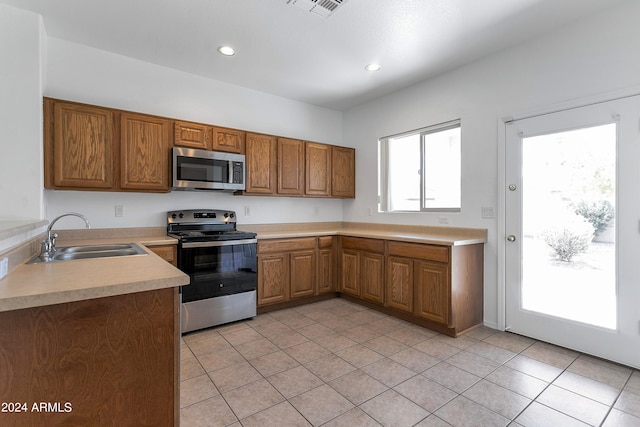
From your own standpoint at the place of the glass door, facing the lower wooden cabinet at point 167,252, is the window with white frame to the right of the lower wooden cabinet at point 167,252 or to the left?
right

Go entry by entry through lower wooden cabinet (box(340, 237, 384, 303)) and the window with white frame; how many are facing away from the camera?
0

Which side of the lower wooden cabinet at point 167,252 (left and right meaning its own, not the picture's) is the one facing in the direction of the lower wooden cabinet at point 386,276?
left

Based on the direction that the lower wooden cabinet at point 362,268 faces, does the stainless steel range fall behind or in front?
in front

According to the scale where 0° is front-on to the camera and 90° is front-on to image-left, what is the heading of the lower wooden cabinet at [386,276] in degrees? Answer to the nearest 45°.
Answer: approximately 45°

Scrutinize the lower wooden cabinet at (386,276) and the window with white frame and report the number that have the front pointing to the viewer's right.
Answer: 0

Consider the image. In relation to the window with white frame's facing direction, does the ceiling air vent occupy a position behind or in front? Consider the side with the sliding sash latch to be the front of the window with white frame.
in front

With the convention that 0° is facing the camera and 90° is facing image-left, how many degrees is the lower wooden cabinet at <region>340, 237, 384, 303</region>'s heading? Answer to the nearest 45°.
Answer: approximately 45°

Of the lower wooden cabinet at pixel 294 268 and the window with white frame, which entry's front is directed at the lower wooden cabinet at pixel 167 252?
the window with white frame
